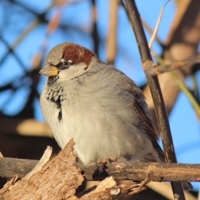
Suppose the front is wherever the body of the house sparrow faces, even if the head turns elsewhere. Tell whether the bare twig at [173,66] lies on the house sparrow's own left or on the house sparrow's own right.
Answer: on the house sparrow's own left
